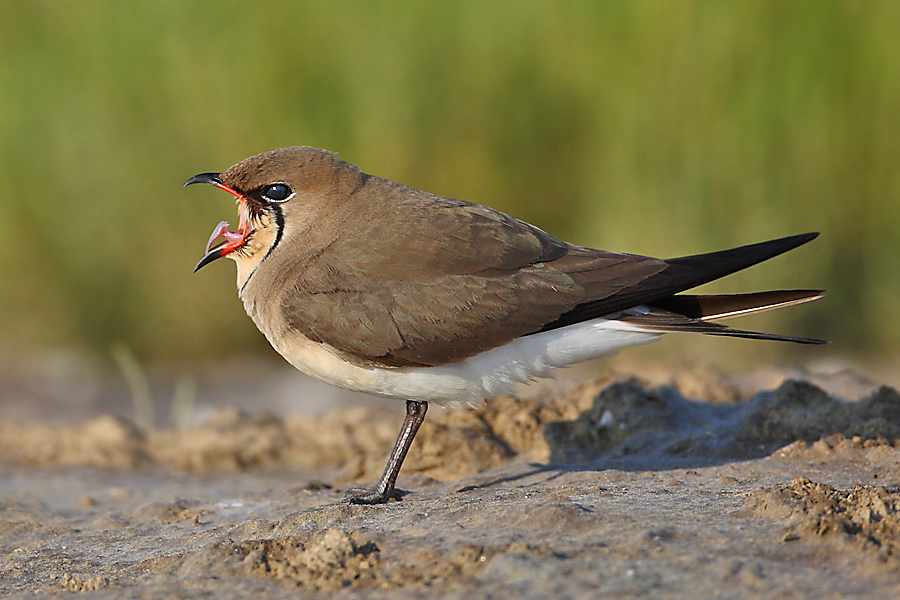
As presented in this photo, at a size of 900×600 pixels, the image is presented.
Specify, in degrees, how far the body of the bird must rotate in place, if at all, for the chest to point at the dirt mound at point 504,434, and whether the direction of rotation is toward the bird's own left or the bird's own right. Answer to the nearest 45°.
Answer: approximately 90° to the bird's own right

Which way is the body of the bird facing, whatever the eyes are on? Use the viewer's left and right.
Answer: facing to the left of the viewer

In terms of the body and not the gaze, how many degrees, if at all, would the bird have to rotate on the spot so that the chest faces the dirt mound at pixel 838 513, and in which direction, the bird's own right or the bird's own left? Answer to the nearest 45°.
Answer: approximately 135° to the bird's own left
